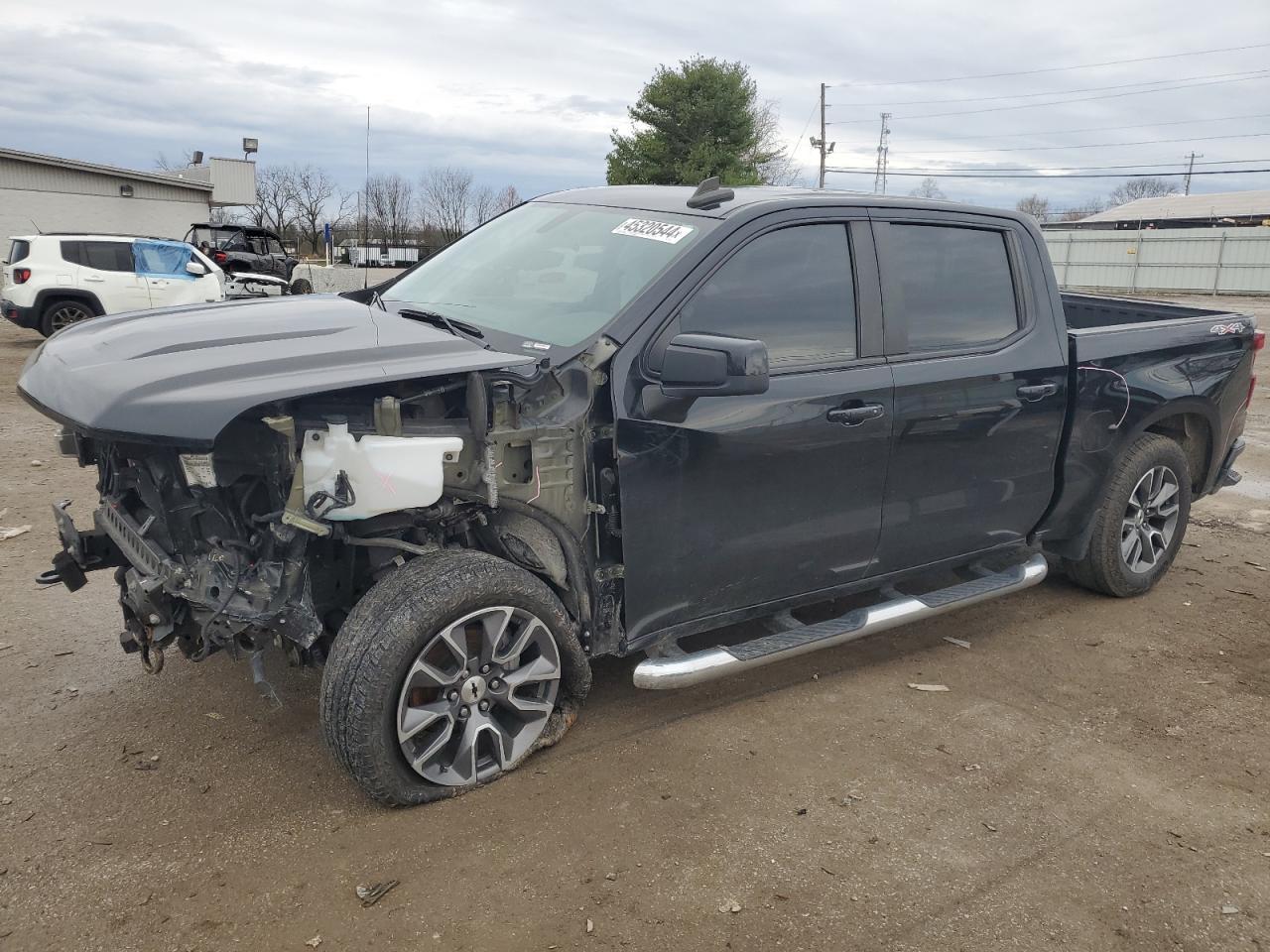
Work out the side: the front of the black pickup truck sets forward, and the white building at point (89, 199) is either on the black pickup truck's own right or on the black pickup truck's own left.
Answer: on the black pickup truck's own right

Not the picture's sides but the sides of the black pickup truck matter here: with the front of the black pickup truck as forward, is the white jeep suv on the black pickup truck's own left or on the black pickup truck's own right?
on the black pickup truck's own right

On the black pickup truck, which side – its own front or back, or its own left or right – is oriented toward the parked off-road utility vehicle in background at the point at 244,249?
right

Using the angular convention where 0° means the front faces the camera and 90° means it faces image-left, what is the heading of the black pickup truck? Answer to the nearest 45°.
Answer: approximately 45°
